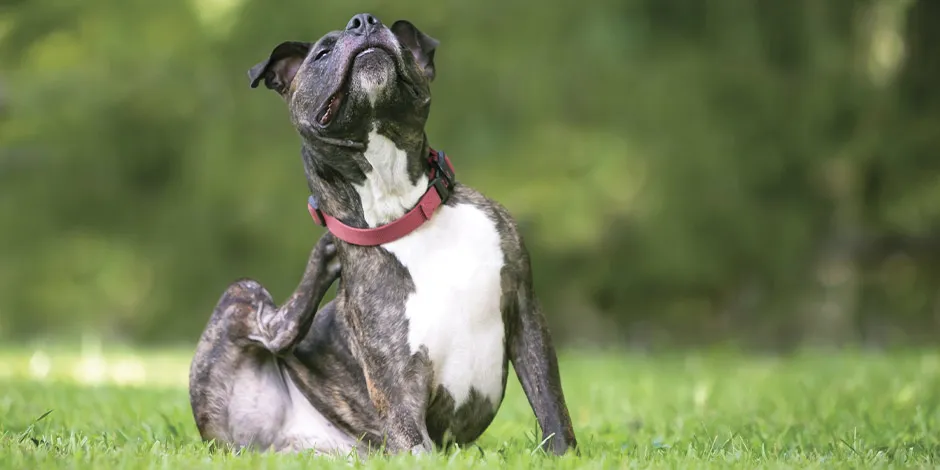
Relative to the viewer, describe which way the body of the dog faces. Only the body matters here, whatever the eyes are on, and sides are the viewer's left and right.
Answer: facing the viewer and to the right of the viewer
